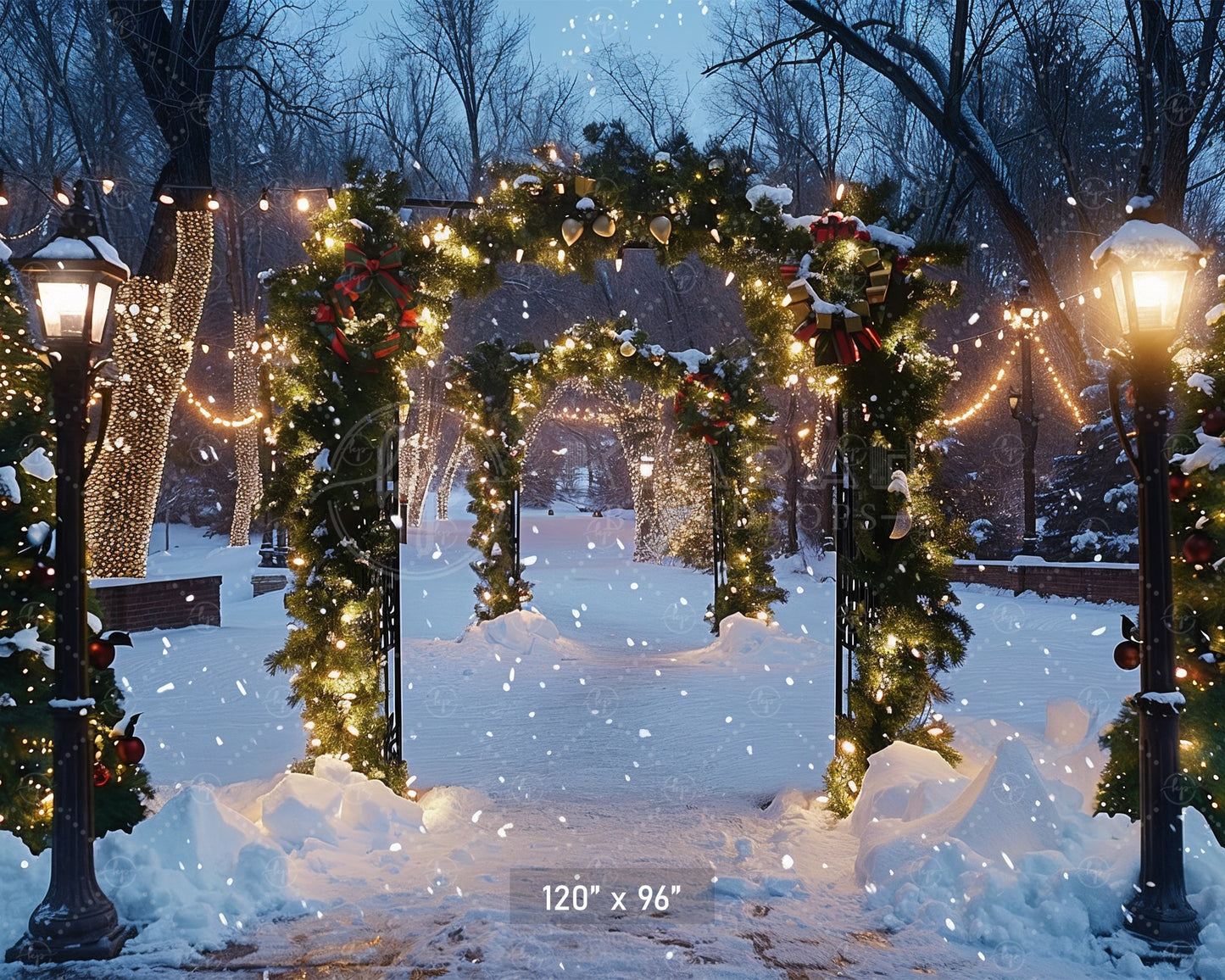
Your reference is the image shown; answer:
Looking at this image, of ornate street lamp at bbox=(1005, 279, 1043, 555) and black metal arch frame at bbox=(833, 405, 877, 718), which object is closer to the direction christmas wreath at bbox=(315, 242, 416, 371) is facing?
the black metal arch frame

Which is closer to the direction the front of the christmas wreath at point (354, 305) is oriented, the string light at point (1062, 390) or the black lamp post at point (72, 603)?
the black lamp post

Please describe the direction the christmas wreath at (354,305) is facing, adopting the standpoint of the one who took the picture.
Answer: facing the viewer

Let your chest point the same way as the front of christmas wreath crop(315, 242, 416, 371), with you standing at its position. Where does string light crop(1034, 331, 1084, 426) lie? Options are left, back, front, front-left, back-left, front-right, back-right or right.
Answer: back-left

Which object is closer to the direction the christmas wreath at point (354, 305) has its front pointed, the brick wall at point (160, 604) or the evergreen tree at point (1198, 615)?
the evergreen tree

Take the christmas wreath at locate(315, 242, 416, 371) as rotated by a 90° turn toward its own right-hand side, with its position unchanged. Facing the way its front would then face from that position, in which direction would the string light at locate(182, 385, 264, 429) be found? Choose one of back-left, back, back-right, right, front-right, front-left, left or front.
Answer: right

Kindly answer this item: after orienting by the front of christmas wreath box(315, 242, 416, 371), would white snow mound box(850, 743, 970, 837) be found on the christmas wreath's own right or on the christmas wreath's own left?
on the christmas wreath's own left

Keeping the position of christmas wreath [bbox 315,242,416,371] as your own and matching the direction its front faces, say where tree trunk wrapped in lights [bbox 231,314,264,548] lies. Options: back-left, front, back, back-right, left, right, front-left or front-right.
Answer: back

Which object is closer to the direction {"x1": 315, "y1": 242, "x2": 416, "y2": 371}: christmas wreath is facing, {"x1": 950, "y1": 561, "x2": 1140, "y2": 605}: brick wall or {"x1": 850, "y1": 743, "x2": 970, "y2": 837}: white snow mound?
the white snow mound

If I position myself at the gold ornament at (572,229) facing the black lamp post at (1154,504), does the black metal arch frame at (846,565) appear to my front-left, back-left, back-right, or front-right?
front-left

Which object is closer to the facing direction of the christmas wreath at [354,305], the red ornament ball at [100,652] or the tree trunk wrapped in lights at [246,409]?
the red ornament ball

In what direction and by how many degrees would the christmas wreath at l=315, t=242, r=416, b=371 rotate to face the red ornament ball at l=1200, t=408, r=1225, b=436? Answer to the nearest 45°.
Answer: approximately 45° to its left

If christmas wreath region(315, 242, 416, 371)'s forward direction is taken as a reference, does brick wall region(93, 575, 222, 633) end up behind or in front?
behind

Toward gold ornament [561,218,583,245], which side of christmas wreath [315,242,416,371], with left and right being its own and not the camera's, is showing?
left

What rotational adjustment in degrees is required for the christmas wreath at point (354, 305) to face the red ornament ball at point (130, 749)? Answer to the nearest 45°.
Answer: approximately 45° to its right

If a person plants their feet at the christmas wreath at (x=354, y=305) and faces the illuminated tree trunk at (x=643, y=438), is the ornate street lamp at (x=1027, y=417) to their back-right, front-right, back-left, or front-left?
front-right

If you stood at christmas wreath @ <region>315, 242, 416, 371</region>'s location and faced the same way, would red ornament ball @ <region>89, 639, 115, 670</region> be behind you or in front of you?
in front
